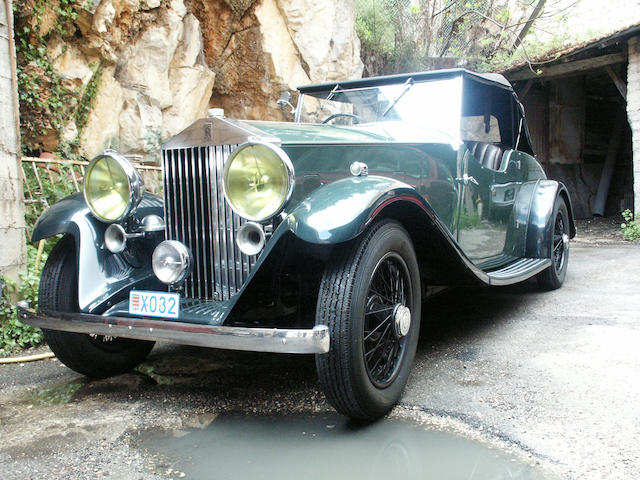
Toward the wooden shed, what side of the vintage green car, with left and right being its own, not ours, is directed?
back

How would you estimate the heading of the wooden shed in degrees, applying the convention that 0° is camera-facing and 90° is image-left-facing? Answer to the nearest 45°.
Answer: approximately 45°

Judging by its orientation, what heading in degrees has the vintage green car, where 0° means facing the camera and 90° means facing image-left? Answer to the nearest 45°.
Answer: approximately 45°

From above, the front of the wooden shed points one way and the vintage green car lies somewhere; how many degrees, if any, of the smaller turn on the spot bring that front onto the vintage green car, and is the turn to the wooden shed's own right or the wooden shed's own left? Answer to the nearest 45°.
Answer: approximately 45° to the wooden shed's own left
